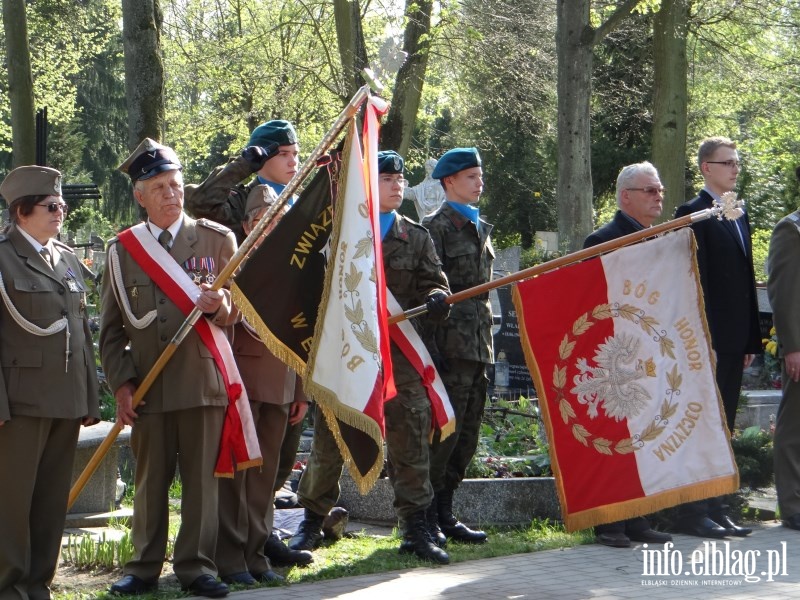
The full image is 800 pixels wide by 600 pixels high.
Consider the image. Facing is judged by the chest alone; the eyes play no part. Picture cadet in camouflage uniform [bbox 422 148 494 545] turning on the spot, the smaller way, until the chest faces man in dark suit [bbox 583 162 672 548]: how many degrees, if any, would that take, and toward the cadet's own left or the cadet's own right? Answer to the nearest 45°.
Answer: approximately 45° to the cadet's own left

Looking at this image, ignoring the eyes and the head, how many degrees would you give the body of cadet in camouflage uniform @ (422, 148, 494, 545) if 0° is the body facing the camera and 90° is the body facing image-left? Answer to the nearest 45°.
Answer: approximately 315°

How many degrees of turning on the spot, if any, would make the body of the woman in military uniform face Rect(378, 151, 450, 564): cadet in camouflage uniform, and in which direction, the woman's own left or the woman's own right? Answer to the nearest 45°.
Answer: approximately 45° to the woman's own left

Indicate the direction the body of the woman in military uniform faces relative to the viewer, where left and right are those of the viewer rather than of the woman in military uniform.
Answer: facing the viewer and to the right of the viewer

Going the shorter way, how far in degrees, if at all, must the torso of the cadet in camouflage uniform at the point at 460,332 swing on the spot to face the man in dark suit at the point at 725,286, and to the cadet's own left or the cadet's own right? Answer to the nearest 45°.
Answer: approximately 45° to the cadet's own left

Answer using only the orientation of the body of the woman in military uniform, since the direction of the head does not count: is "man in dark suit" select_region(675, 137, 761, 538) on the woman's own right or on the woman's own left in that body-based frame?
on the woman's own left

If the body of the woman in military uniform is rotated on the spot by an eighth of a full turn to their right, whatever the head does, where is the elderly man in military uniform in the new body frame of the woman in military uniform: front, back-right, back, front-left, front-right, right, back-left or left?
left

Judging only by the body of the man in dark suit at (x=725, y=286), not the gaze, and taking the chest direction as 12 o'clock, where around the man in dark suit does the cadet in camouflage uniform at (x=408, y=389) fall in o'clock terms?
The cadet in camouflage uniform is roughly at 3 o'clock from the man in dark suit.

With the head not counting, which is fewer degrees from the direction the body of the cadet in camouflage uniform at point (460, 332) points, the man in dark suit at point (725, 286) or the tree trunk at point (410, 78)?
the man in dark suit

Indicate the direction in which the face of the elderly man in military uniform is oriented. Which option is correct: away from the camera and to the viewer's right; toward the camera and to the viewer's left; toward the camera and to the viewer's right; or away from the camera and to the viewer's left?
toward the camera and to the viewer's right

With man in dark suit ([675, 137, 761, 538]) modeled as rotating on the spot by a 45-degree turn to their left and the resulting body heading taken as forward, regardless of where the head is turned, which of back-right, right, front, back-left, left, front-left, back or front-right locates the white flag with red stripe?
back-right

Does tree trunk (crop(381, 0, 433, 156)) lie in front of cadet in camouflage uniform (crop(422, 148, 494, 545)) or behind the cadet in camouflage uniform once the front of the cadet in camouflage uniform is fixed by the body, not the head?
behind

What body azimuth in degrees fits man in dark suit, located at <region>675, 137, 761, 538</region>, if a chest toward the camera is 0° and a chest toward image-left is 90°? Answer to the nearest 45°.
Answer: approximately 315°

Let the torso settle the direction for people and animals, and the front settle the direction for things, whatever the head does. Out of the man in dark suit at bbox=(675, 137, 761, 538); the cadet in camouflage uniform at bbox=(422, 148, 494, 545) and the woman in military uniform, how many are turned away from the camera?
0
